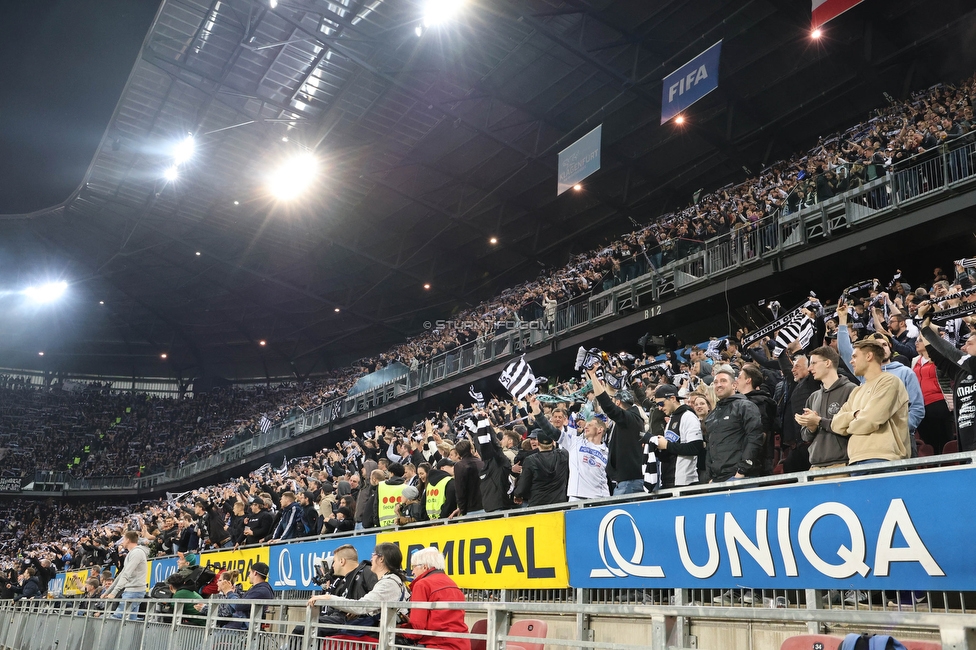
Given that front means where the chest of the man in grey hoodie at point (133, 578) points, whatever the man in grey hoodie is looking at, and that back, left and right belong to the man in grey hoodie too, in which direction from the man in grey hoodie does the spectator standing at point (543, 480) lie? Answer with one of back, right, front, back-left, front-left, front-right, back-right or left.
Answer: back-left

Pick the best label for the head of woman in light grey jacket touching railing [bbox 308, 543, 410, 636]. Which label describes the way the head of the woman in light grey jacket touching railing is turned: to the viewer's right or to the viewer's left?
to the viewer's left

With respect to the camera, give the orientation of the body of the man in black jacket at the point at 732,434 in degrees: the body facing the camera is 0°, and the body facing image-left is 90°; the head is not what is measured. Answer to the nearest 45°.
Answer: approximately 45°

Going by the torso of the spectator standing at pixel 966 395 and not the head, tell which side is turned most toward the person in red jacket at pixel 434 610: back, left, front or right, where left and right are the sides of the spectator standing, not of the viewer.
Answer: front

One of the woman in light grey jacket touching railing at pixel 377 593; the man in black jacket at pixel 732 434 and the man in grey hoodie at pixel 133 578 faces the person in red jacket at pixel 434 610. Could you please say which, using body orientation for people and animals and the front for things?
the man in black jacket

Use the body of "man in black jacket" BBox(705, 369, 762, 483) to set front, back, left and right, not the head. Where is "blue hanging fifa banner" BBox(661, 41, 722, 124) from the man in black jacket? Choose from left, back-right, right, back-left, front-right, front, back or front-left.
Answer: back-right

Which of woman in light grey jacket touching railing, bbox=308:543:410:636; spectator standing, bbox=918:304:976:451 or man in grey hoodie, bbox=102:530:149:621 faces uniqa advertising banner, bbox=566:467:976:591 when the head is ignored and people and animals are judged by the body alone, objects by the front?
the spectator standing

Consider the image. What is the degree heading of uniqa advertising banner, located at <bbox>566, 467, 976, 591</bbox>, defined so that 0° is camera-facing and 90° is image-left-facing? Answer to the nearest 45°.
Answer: approximately 45°

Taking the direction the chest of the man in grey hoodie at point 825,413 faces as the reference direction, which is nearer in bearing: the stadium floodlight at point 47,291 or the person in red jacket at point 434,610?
the person in red jacket

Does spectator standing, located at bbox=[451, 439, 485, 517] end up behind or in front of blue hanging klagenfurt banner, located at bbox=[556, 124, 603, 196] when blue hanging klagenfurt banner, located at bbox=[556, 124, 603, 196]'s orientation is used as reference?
in front
